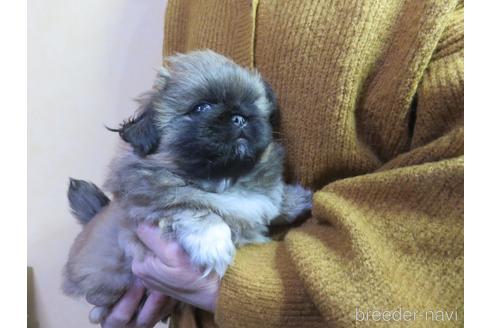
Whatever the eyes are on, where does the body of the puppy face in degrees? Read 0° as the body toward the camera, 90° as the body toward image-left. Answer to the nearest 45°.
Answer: approximately 315°
